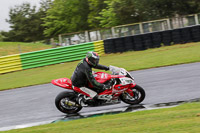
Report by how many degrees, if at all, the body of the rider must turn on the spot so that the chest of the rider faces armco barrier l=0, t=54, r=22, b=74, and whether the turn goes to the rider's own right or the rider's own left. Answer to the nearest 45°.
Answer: approximately 90° to the rider's own left

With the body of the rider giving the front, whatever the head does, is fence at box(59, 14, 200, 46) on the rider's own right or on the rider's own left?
on the rider's own left

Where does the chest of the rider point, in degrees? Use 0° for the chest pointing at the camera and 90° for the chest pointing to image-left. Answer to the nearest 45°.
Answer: approximately 270°

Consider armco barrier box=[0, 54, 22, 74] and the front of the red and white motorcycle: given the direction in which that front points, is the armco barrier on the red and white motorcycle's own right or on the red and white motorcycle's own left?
on the red and white motorcycle's own left

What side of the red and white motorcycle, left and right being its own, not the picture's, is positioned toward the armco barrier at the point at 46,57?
left

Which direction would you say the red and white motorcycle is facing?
to the viewer's right

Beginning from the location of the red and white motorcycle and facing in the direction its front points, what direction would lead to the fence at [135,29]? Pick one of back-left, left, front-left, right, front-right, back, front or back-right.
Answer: left
